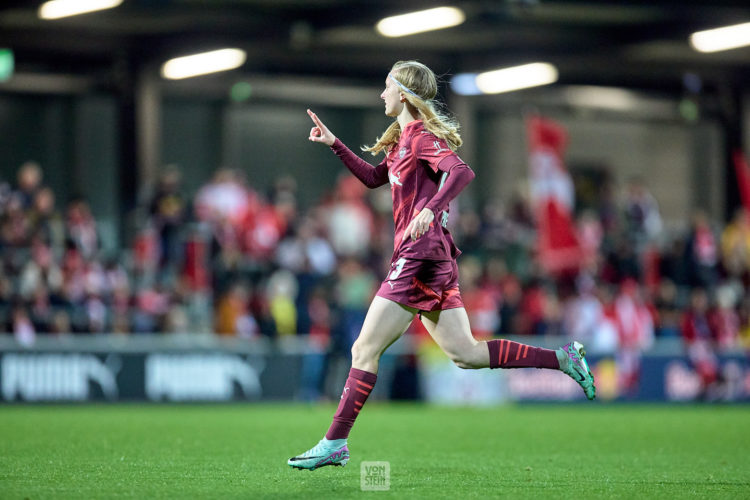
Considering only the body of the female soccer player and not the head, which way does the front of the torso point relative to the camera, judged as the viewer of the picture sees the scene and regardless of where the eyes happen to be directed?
to the viewer's left

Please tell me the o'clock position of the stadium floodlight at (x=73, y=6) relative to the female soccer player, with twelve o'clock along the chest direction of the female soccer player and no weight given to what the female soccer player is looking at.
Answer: The stadium floodlight is roughly at 2 o'clock from the female soccer player.

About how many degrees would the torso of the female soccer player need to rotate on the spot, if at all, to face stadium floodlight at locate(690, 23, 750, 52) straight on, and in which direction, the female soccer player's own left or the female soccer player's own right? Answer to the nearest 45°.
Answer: approximately 90° to the female soccer player's own right

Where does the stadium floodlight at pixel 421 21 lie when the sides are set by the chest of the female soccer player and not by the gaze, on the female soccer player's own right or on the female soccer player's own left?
on the female soccer player's own right

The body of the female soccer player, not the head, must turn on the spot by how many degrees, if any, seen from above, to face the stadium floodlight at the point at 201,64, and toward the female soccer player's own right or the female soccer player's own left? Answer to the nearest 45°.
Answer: approximately 90° to the female soccer player's own right
